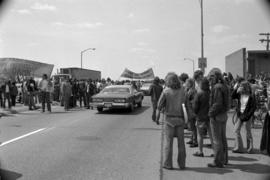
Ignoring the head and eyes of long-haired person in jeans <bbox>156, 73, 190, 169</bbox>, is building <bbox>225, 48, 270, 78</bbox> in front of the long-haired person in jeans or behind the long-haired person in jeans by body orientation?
in front

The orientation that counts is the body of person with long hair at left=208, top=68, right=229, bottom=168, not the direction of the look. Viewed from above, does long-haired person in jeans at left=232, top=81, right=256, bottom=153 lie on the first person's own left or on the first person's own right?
on the first person's own right

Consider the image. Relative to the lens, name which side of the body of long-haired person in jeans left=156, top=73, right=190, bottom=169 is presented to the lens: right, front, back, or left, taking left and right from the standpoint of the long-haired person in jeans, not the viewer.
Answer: back

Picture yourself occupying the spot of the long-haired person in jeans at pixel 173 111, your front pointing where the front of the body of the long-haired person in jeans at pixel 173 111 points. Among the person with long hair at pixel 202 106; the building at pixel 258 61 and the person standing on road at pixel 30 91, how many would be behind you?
0

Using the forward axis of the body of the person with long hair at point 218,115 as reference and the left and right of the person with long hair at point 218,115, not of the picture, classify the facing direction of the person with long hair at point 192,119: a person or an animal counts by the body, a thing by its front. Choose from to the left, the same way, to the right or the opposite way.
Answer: the same way

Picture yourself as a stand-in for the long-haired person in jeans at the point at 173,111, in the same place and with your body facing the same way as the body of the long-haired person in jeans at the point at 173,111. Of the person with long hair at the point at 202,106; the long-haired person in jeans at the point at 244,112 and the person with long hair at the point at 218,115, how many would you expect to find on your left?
0
